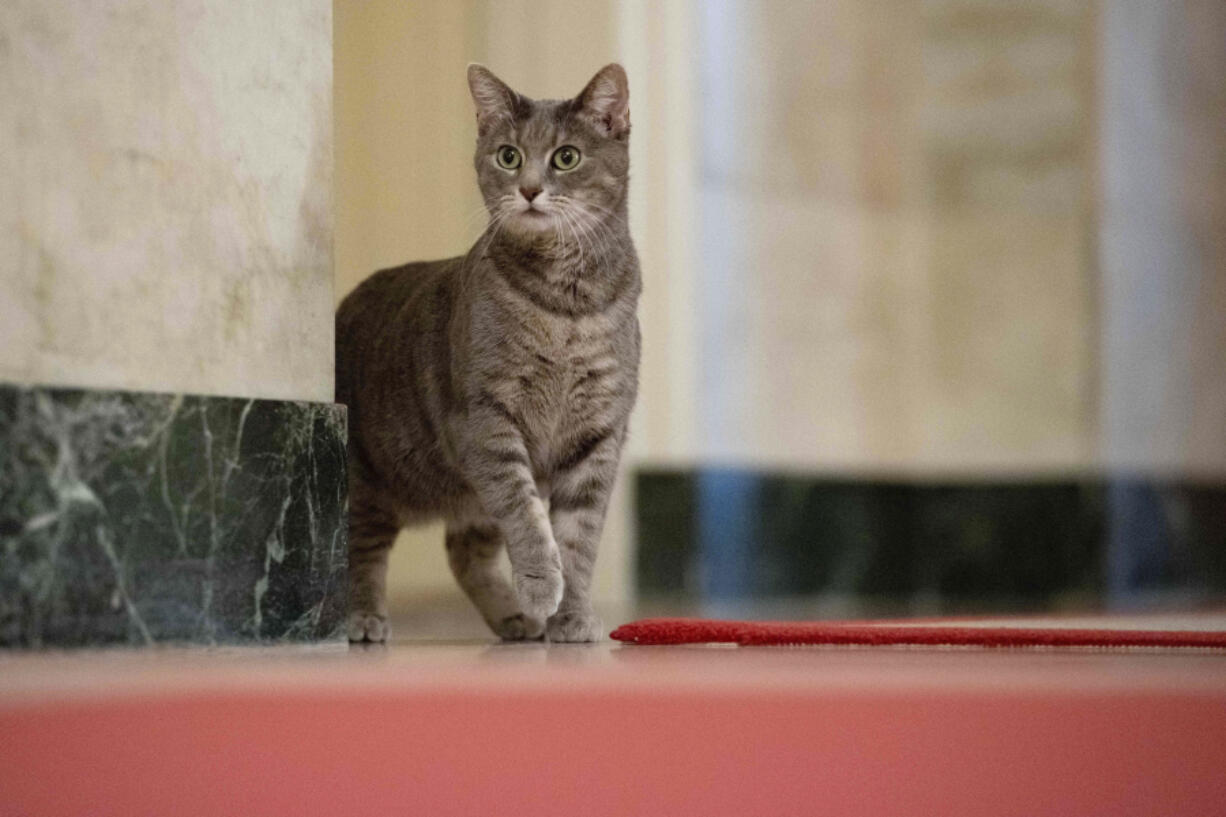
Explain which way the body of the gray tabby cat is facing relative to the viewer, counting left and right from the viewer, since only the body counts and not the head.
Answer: facing the viewer and to the right of the viewer
